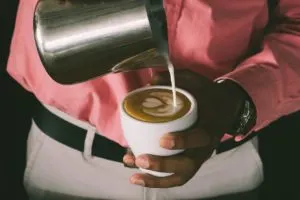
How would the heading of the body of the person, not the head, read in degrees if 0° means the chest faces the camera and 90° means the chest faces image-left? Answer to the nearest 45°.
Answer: approximately 0°
